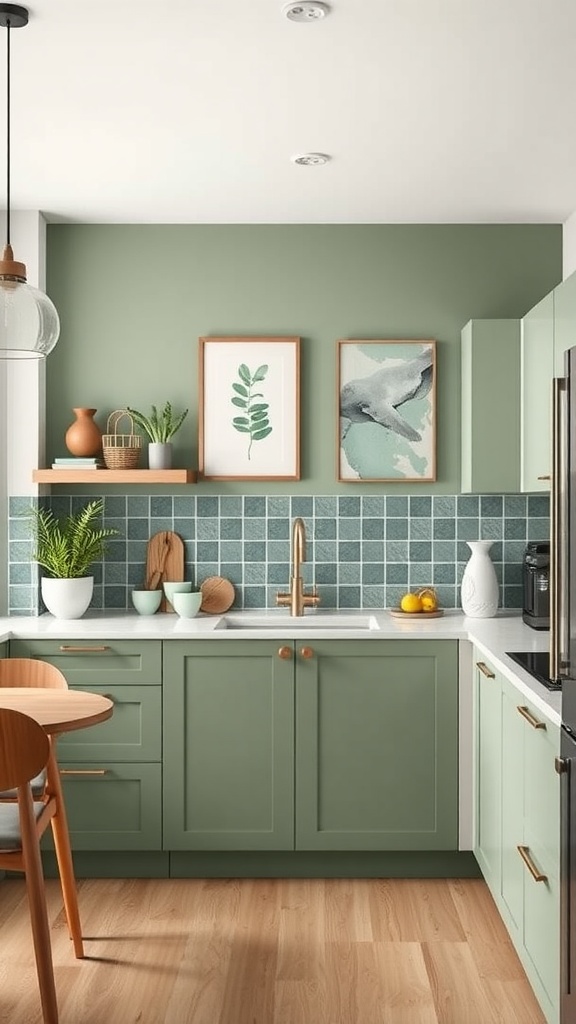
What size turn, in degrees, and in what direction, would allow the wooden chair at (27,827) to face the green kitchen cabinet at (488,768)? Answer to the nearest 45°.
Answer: approximately 90° to its right

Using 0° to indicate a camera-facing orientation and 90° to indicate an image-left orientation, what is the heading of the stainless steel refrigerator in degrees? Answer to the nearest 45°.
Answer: approximately 90°

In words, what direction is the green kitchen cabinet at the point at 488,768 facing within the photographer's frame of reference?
facing to the left of the viewer

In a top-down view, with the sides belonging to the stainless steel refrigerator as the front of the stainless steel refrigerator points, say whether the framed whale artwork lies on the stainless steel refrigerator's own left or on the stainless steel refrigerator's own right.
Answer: on the stainless steel refrigerator's own right

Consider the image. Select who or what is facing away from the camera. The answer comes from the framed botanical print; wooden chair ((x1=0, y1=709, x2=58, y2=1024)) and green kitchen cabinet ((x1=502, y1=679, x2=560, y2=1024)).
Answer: the wooden chair

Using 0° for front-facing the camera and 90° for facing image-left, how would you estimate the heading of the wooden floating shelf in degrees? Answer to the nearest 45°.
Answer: approximately 0°

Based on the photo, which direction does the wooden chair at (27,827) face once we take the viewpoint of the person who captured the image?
facing away from the viewer

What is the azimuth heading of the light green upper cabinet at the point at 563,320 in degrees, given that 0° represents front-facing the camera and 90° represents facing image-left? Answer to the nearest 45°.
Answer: approximately 90°

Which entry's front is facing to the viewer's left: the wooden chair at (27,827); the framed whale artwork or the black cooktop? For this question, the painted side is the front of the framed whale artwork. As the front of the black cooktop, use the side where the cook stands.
the black cooktop

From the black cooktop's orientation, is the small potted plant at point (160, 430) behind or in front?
in front
